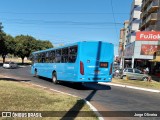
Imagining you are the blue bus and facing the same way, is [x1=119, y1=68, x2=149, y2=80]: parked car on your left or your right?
on your right

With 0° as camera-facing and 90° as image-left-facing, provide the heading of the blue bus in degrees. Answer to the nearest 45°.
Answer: approximately 135°
